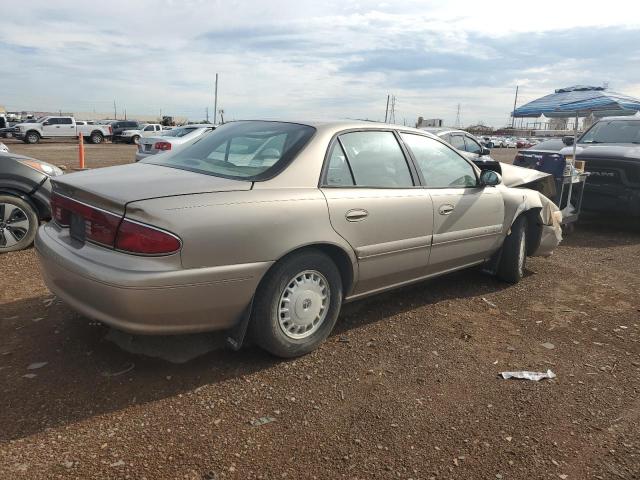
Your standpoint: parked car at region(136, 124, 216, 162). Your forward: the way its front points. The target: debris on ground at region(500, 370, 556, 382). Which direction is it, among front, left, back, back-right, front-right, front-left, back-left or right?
back-right

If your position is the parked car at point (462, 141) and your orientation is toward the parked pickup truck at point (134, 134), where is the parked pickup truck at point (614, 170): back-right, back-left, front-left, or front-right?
back-left

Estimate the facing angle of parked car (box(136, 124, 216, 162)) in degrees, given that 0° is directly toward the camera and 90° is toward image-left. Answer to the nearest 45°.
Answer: approximately 225°

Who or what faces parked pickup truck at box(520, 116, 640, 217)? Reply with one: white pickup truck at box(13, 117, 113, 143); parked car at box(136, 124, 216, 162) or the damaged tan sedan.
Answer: the damaged tan sedan

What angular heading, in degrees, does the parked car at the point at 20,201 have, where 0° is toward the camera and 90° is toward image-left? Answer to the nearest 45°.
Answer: approximately 270°

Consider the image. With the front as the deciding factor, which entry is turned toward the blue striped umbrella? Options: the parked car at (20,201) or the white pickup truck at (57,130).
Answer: the parked car

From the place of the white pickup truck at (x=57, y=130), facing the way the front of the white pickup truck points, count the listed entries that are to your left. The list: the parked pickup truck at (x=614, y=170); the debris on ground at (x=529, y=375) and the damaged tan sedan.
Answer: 3

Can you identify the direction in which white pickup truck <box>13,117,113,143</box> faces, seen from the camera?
facing to the left of the viewer

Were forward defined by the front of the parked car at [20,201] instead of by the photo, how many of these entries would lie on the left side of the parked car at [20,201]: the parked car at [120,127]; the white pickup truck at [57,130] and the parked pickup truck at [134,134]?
3

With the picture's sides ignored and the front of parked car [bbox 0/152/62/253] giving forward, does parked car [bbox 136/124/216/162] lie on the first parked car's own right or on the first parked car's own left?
on the first parked car's own left

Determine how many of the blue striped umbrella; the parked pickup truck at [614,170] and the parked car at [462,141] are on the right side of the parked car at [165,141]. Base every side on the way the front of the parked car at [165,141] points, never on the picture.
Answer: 3

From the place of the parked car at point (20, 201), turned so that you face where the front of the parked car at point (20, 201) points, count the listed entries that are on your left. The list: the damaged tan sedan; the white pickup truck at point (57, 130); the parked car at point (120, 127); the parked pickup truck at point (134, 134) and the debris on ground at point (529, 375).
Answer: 3
